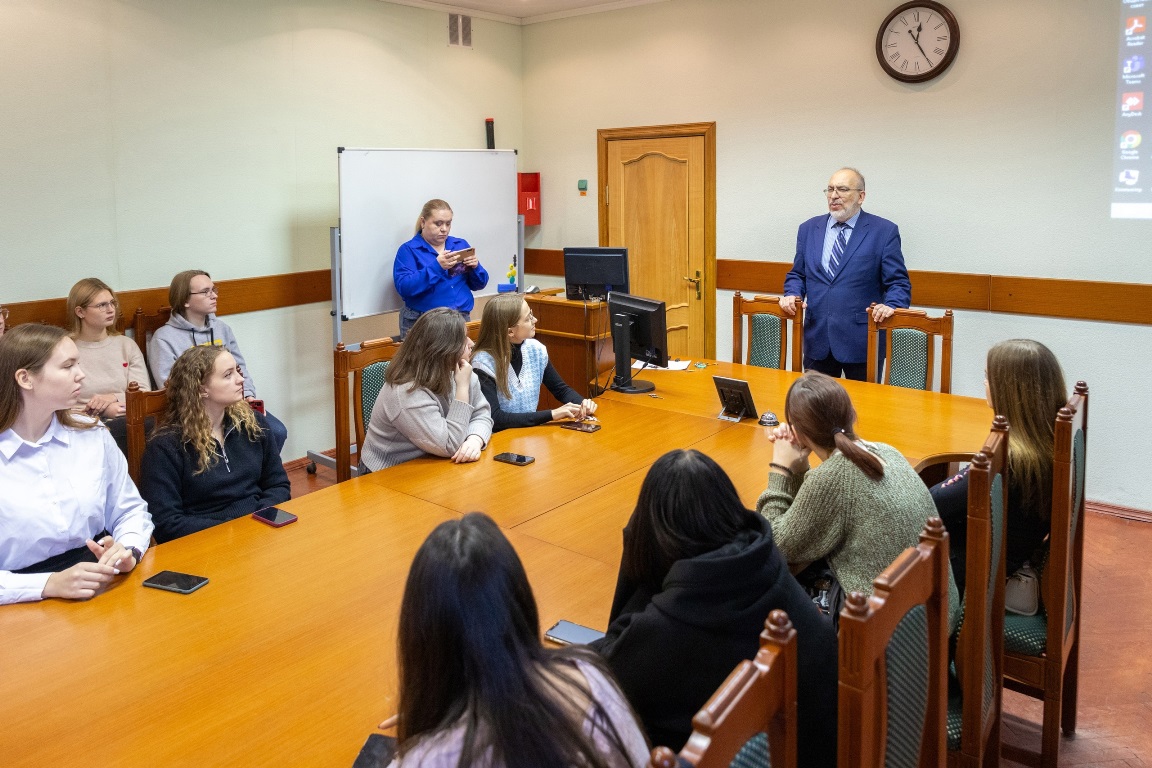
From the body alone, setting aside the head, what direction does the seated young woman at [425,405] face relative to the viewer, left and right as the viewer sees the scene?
facing to the right of the viewer

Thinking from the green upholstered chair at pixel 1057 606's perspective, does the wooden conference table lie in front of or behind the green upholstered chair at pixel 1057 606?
in front

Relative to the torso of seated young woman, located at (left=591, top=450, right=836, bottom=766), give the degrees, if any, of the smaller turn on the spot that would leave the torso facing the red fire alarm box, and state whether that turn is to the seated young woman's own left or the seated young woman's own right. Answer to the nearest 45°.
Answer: approximately 45° to the seated young woman's own right

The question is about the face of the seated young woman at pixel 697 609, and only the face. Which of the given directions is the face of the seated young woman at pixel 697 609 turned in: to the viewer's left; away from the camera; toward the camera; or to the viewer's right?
away from the camera

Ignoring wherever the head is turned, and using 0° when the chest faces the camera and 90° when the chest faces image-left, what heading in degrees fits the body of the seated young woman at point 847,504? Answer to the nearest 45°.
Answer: approximately 135°

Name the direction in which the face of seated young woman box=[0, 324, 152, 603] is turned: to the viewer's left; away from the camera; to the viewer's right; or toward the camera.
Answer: to the viewer's right

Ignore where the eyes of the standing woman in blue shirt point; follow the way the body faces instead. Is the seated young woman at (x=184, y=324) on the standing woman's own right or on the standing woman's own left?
on the standing woman's own right

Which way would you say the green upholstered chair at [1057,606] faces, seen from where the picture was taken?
facing to the left of the viewer

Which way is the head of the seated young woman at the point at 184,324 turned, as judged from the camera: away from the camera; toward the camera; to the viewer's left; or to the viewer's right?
to the viewer's right
